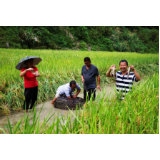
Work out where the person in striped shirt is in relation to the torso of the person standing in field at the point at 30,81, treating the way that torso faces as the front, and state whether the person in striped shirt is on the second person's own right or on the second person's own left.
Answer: on the second person's own left

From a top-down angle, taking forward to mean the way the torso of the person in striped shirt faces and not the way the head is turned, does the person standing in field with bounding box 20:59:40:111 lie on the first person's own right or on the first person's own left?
on the first person's own right

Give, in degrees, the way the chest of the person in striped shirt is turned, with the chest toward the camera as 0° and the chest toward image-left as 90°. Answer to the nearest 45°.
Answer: approximately 0°
